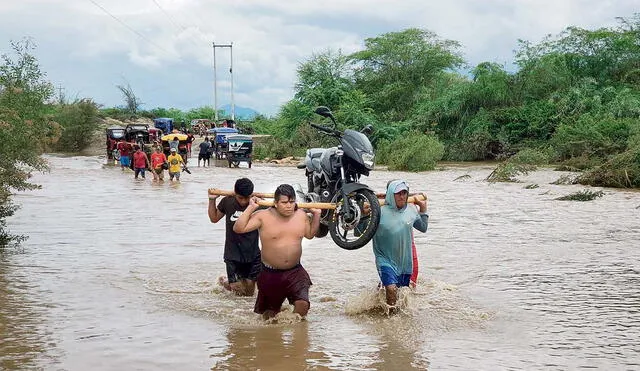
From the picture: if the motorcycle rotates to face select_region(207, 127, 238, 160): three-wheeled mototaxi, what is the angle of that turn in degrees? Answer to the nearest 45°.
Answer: approximately 135° to its left

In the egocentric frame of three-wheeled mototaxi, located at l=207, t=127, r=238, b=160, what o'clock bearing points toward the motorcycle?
The motorcycle is roughly at 12 o'clock from the three-wheeled mototaxi.

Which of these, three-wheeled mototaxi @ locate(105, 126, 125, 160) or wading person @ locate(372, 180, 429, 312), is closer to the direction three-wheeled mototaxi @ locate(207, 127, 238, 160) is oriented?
the wading person

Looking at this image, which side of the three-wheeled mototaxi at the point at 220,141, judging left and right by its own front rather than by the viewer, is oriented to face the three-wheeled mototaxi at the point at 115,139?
right

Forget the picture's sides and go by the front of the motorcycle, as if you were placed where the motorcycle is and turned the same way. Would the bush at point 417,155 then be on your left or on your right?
on your left

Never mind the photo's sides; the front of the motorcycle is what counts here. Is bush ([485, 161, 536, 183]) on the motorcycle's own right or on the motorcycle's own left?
on the motorcycle's own left
